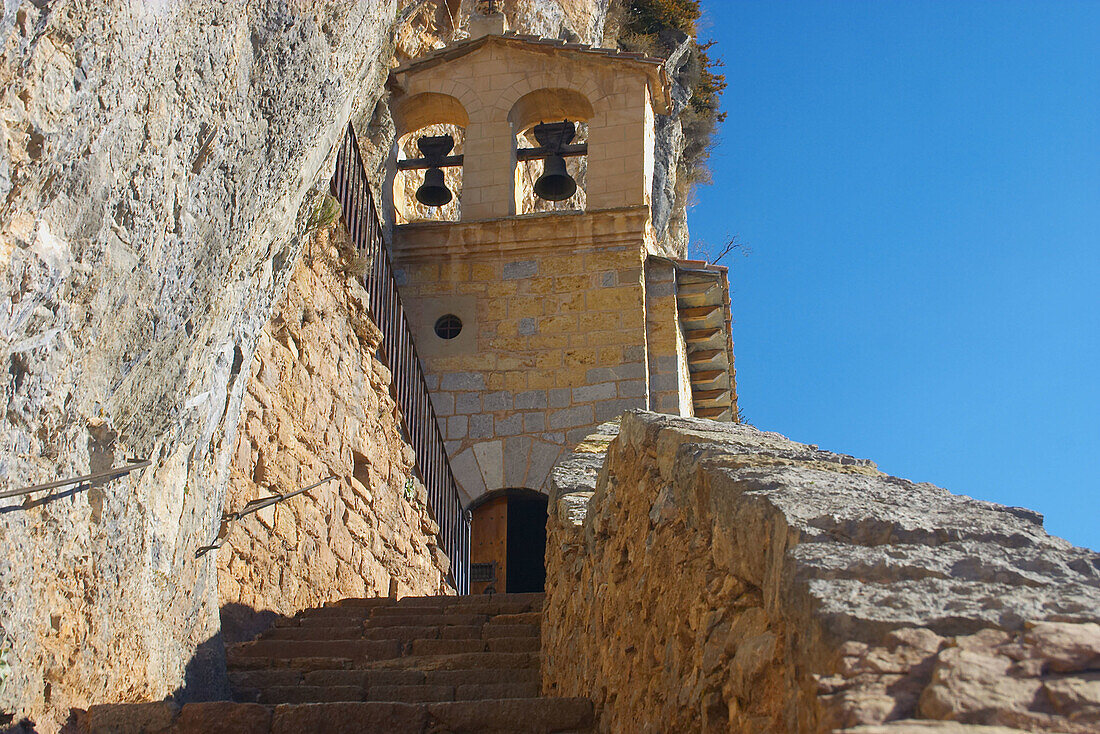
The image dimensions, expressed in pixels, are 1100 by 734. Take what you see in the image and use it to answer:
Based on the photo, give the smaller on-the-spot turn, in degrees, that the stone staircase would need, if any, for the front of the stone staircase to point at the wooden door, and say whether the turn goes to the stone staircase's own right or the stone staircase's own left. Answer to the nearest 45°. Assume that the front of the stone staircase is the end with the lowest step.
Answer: approximately 180°

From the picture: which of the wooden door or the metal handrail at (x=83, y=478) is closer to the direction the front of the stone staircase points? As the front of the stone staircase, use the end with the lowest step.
the metal handrail

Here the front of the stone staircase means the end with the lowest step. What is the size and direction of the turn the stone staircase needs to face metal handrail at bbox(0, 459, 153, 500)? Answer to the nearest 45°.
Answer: approximately 45° to its right

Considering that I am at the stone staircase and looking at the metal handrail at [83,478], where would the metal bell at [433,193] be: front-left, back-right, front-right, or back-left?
back-right

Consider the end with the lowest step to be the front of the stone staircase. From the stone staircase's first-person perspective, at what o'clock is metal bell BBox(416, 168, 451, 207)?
The metal bell is roughly at 6 o'clock from the stone staircase.

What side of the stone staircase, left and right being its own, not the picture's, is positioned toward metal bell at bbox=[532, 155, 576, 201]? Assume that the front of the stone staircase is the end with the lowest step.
back

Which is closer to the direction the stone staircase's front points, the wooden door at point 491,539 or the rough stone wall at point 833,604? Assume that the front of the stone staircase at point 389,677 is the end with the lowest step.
the rough stone wall

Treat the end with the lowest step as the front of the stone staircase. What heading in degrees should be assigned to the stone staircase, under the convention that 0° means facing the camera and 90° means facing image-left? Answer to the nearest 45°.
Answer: approximately 0°

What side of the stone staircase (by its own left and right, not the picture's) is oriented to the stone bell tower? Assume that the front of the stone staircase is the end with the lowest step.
back
